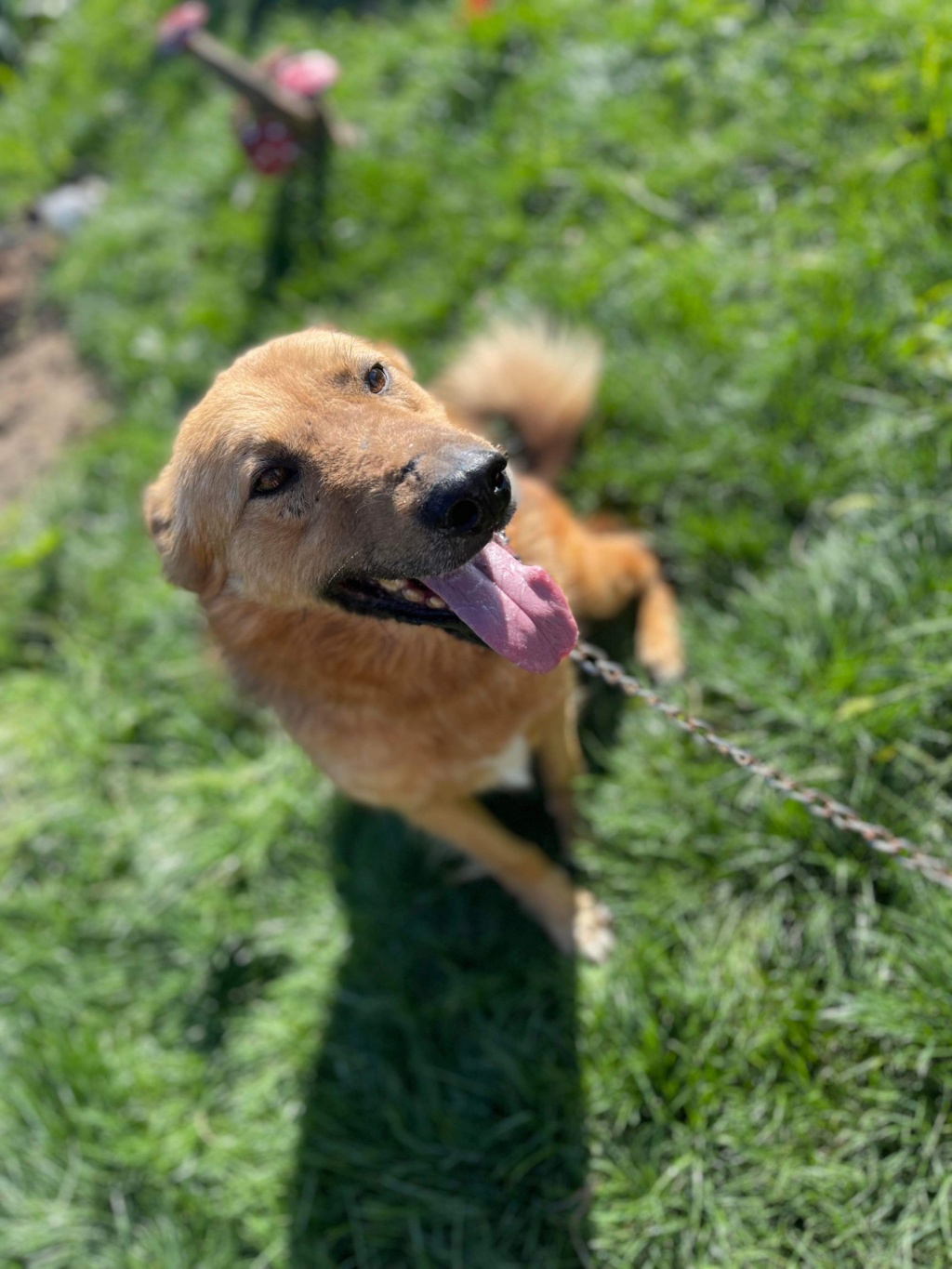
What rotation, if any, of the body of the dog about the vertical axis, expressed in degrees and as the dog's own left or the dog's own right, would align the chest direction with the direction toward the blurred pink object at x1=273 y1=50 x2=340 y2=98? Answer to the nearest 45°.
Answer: approximately 135° to the dog's own right

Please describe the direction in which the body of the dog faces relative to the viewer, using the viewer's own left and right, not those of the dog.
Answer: facing the viewer and to the left of the viewer
